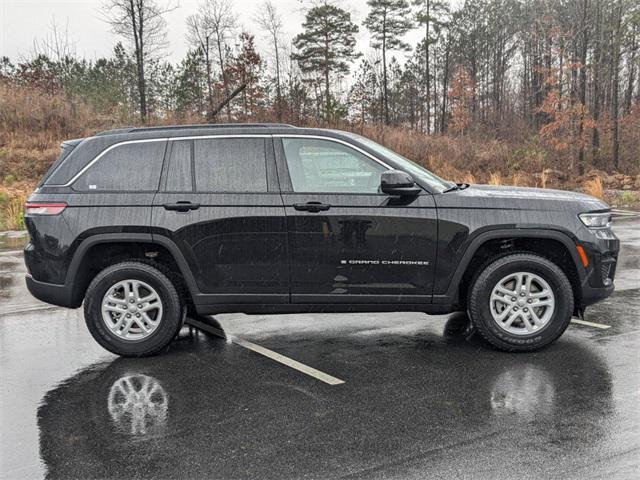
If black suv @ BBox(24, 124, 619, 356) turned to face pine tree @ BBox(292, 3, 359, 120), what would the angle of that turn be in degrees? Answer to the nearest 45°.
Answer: approximately 90° to its left

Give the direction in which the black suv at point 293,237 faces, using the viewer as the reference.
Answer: facing to the right of the viewer
